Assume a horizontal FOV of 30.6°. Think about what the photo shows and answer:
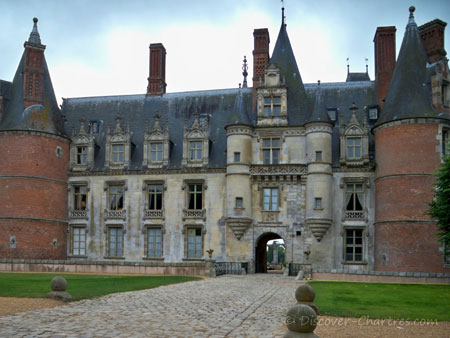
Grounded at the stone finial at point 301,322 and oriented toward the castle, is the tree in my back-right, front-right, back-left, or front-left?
front-right

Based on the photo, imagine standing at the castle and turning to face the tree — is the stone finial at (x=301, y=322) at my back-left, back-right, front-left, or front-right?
front-right

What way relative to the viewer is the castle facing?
toward the camera

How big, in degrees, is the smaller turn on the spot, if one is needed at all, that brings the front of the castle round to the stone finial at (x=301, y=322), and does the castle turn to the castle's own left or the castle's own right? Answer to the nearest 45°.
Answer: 0° — it already faces it

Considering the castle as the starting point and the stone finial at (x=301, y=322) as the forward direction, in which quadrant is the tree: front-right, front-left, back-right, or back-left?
front-left
